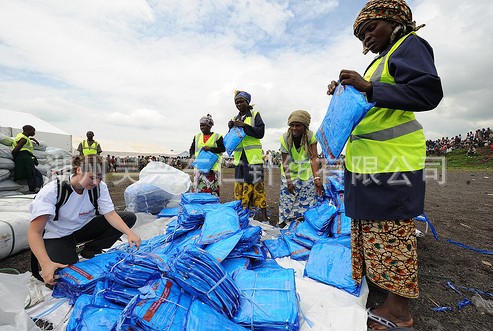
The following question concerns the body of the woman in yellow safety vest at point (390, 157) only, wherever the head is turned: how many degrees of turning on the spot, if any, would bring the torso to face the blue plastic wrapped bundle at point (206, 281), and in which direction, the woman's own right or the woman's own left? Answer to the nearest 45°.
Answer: approximately 45° to the woman's own left

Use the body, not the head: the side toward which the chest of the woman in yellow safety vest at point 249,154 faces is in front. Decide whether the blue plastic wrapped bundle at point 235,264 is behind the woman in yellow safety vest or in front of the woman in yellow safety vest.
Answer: in front

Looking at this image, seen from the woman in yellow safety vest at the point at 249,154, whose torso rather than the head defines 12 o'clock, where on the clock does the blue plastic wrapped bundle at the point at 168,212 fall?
The blue plastic wrapped bundle is roughly at 2 o'clock from the woman in yellow safety vest.

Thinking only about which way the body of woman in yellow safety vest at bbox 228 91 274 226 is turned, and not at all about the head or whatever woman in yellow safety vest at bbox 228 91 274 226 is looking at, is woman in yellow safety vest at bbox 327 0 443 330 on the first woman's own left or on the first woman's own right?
on the first woman's own left

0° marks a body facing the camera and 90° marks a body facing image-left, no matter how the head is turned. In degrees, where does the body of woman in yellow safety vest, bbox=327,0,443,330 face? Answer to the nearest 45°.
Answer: approximately 90°

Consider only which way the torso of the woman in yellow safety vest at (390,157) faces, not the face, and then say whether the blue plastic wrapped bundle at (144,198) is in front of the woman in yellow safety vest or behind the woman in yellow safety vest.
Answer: in front

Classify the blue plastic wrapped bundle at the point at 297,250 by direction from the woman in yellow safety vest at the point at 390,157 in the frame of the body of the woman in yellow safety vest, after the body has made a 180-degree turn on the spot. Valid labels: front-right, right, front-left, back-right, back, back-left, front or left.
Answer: back-left
